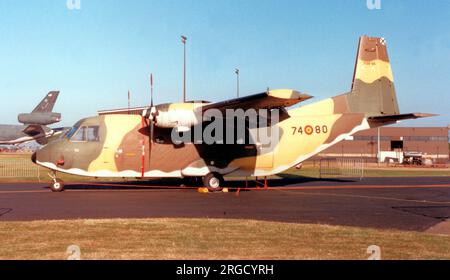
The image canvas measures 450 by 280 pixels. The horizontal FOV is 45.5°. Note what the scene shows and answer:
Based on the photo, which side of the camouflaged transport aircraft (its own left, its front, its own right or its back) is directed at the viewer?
left
